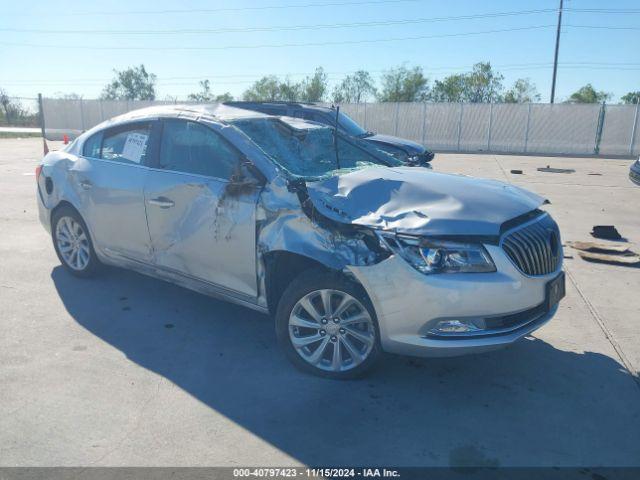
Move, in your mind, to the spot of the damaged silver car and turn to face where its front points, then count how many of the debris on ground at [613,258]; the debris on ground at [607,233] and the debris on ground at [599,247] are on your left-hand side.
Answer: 3

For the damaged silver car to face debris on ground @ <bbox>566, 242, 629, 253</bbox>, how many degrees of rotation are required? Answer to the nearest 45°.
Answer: approximately 90° to its left

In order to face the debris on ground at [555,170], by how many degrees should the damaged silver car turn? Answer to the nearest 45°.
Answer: approximately 90° to its left

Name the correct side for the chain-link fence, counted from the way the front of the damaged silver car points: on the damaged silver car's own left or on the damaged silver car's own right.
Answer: on the damaged silver car's own left

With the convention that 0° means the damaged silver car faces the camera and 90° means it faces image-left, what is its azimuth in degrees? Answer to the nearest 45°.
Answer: approximately 315°

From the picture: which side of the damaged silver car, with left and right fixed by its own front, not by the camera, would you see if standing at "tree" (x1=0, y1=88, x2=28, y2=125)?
back

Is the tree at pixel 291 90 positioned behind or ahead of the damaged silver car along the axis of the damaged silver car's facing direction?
behind

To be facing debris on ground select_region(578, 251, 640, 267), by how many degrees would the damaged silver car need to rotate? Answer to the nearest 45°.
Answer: approximately 90° to its left
